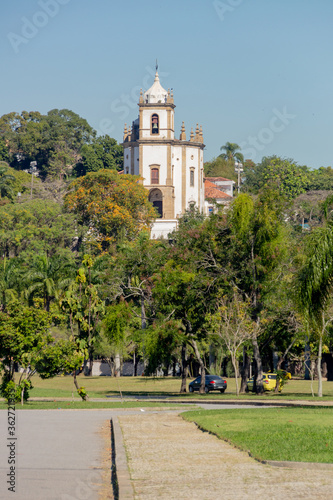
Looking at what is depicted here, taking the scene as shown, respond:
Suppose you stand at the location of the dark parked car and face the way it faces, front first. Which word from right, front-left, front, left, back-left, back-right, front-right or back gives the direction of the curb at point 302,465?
back-left

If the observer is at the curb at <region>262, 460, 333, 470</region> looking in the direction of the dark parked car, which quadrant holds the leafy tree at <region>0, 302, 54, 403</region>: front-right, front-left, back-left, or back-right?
front-left

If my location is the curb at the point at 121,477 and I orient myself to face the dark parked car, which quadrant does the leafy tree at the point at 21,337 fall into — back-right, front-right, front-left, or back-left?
front-left

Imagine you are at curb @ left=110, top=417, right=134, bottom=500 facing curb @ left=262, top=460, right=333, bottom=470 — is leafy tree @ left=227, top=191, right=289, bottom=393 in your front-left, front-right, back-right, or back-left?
front-left

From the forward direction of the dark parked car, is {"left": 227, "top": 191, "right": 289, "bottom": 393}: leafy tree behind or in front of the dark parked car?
behind

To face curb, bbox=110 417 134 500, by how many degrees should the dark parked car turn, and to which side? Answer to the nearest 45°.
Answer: approximately 135° to its left

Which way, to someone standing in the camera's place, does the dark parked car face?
facing away from the viewer and to the left of the viewer

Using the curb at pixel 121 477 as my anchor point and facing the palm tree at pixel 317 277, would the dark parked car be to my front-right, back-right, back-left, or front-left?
front-left
